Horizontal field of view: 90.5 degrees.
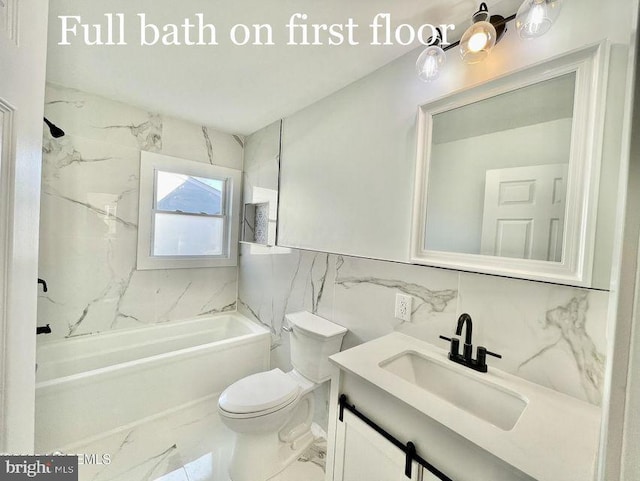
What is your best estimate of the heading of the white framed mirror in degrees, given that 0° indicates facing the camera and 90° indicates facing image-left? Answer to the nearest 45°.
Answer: approximately 45°

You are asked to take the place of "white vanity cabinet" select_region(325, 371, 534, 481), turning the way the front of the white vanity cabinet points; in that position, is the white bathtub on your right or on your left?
on your right

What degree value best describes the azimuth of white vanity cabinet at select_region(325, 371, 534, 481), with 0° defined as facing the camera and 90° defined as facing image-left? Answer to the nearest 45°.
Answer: approximately 45°

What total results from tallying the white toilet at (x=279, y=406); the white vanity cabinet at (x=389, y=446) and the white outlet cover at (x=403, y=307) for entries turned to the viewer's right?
0

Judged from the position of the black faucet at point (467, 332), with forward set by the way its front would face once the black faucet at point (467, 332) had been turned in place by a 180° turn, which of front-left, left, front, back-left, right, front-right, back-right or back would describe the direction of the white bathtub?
back-left

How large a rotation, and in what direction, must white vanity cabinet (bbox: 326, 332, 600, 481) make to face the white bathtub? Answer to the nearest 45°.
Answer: approximately 45° to its right

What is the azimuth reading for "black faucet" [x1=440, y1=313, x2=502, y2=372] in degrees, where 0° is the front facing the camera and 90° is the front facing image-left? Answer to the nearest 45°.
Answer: approximately 45°

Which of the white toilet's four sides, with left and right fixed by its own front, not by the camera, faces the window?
right

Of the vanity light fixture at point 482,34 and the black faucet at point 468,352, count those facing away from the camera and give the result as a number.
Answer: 0

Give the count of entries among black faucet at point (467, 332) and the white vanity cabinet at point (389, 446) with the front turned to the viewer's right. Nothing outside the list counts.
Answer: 0

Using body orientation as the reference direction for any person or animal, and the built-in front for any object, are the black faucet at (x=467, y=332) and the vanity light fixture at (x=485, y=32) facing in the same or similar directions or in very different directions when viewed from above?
same or similar directions

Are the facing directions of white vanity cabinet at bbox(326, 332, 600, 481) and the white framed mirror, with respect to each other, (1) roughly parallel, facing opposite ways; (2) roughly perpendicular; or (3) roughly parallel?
roughly parallel

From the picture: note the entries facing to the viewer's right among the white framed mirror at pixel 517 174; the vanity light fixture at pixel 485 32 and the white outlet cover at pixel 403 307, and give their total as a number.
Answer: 0

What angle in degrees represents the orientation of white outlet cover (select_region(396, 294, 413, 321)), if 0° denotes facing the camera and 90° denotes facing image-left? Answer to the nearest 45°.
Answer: approximately 45°
